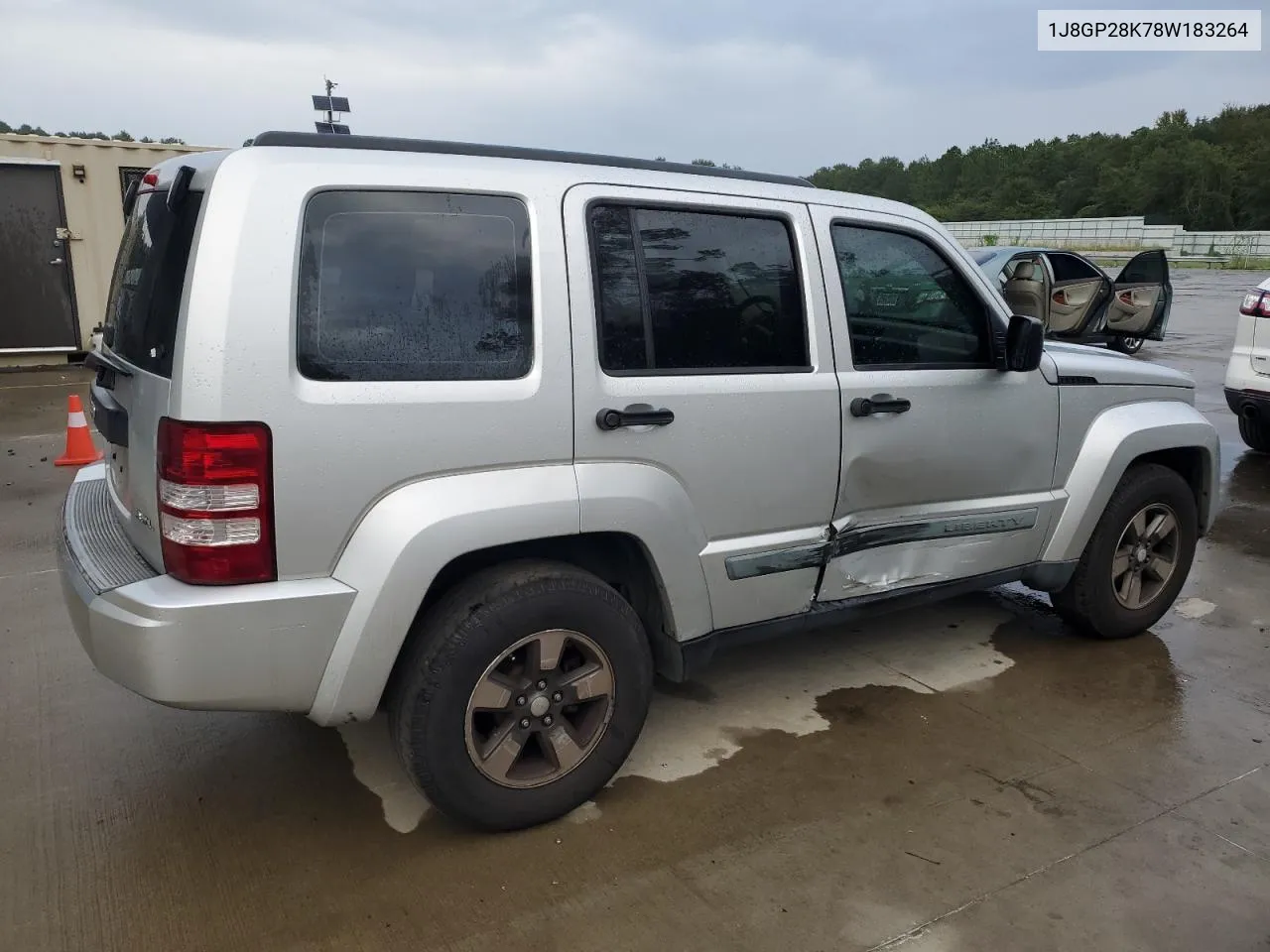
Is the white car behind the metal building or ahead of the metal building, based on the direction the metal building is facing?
ahead

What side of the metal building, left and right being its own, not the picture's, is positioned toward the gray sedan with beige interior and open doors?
left

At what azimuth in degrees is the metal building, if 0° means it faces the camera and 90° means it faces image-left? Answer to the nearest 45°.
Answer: approximately 0°

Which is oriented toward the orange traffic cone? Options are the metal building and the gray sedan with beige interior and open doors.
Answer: the metal building

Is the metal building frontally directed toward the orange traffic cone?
yes

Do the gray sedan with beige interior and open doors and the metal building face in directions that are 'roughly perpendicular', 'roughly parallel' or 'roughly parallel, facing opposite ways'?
roughly perpendicular

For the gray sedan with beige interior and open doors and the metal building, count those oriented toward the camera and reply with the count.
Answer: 1

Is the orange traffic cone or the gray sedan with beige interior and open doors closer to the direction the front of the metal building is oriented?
the orange traffic cone
